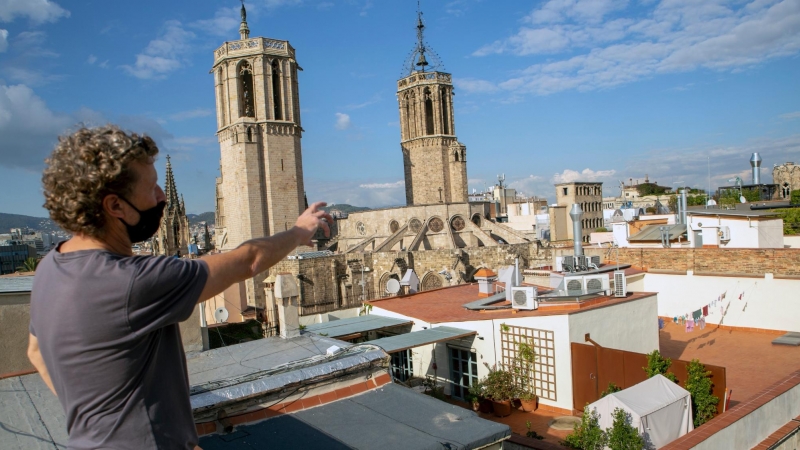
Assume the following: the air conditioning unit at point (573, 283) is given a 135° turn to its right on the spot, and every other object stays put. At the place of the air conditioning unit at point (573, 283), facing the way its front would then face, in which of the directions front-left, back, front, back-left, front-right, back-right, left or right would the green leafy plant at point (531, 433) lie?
back-left

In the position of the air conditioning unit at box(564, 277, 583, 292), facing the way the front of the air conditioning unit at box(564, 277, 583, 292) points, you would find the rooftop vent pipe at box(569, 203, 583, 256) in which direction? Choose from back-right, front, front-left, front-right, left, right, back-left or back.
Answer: back

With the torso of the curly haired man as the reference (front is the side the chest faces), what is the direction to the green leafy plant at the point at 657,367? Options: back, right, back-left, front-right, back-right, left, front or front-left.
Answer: front

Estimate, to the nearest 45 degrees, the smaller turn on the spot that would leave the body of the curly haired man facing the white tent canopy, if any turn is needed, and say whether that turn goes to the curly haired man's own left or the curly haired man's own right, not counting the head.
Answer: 0° — they already face it

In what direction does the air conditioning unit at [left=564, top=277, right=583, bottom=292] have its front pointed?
toward the camera

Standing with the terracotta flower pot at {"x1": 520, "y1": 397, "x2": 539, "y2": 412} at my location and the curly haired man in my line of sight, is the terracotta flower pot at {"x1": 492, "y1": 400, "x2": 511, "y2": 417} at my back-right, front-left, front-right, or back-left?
front-right

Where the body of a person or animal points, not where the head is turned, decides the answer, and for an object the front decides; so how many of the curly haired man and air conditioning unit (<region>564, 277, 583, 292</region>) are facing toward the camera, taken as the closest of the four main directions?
1

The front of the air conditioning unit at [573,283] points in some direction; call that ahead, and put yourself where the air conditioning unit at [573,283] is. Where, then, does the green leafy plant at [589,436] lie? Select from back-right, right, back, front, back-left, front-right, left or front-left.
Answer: front

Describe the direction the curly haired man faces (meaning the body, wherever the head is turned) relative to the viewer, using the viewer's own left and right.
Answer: facing away from the viewer and to the right of the viewer

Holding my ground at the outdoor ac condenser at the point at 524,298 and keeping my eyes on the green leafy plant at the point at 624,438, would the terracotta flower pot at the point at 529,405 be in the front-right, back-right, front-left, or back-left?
front-right

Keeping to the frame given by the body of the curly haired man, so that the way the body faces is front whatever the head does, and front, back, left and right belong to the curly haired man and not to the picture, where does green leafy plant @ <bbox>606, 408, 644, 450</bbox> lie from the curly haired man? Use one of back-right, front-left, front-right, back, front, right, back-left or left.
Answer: front

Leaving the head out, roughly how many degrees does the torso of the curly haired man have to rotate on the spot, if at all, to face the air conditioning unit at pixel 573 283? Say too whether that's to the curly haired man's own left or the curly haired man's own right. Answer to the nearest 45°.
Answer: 0° — they already face it

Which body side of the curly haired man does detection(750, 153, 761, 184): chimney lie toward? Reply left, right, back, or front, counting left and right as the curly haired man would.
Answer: front

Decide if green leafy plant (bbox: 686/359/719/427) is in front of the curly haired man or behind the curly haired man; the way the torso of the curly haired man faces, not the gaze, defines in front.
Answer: in front

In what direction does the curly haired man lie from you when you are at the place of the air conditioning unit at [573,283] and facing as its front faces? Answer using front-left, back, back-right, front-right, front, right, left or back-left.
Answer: front

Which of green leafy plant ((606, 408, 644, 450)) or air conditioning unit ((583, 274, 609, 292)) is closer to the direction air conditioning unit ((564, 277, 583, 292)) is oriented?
the green leafy plant

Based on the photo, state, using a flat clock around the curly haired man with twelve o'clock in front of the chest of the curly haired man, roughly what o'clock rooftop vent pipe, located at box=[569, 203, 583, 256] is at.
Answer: The rooftop vent pipe is roughly at 12 o'clock from the curly haired man.

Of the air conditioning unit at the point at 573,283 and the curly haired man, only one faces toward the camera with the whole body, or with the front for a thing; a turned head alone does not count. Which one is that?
the air conditioning unit

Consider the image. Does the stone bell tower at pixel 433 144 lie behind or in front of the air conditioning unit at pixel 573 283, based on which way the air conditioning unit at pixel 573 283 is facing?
behind

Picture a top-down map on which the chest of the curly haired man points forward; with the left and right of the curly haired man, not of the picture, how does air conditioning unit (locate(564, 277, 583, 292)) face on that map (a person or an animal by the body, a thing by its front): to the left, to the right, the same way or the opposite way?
the opposite way
